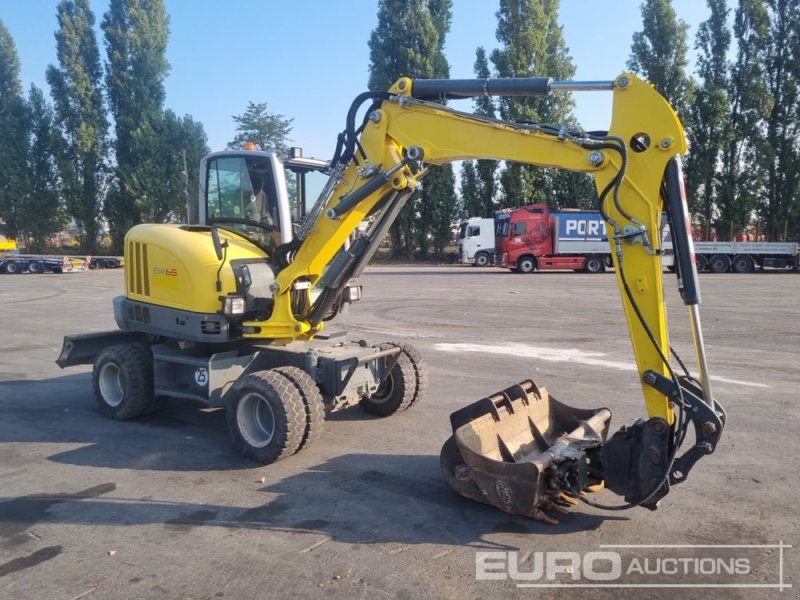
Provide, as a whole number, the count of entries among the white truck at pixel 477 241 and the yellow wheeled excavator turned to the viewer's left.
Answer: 1

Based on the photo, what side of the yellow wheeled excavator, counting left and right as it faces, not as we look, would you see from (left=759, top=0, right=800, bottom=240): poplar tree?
left

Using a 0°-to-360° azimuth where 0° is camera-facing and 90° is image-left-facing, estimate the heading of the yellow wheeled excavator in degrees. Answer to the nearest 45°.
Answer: approximately 315°

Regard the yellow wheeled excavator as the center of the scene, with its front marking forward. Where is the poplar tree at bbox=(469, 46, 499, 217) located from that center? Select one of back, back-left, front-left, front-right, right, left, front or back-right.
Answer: back-left

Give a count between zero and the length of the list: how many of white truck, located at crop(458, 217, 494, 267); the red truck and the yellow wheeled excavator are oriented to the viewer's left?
2

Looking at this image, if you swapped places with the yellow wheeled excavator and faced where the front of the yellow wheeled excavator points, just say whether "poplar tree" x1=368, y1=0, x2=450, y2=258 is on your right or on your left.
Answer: on your left

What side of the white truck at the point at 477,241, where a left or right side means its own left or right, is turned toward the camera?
left

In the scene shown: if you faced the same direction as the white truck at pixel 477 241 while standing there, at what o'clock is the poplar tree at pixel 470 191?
The poplar tree is roughly at 3 o'clock from the white truck.

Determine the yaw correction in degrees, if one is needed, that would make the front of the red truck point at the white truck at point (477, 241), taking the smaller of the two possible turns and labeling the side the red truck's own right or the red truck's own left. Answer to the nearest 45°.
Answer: approximately 45° to the red truck's own right

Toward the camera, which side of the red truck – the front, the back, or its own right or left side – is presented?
left

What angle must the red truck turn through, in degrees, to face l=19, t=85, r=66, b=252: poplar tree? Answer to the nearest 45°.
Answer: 0° — it already faces it
